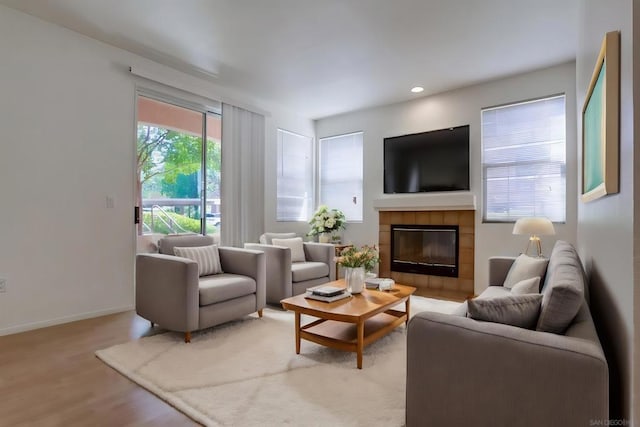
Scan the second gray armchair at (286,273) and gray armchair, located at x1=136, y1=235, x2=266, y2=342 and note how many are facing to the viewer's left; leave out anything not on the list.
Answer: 0

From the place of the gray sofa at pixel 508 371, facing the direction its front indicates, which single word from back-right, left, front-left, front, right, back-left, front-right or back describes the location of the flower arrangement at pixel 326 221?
front-right

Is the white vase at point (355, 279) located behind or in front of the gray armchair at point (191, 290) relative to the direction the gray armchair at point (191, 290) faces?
in front

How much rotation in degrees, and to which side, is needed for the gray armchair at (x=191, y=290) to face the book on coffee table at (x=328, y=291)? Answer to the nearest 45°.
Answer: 0° — it already faces it

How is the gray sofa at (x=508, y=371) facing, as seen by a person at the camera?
facing to the left of the viewer

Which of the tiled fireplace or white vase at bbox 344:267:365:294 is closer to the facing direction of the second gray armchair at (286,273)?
the white vase

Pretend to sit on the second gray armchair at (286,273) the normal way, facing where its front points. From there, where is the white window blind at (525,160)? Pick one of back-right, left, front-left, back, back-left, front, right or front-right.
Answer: front-left

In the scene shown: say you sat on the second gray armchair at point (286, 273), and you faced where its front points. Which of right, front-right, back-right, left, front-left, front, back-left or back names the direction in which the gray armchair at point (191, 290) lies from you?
right

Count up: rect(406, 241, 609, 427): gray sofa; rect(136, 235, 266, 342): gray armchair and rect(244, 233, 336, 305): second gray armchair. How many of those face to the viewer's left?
1

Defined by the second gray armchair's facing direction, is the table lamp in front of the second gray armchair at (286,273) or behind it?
in front

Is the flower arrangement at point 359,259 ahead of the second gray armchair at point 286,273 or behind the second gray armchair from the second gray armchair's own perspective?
ahead

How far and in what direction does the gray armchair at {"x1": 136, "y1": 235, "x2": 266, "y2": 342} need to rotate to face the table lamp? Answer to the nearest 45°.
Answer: approximately 45° to its left

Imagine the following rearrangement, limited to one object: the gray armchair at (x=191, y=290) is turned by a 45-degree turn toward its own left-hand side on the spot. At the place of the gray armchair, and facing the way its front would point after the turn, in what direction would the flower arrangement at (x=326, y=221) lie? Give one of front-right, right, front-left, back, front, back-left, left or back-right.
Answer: front-left

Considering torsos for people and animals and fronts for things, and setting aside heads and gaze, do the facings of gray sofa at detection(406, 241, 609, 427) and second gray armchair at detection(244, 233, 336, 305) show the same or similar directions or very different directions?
very different directions
